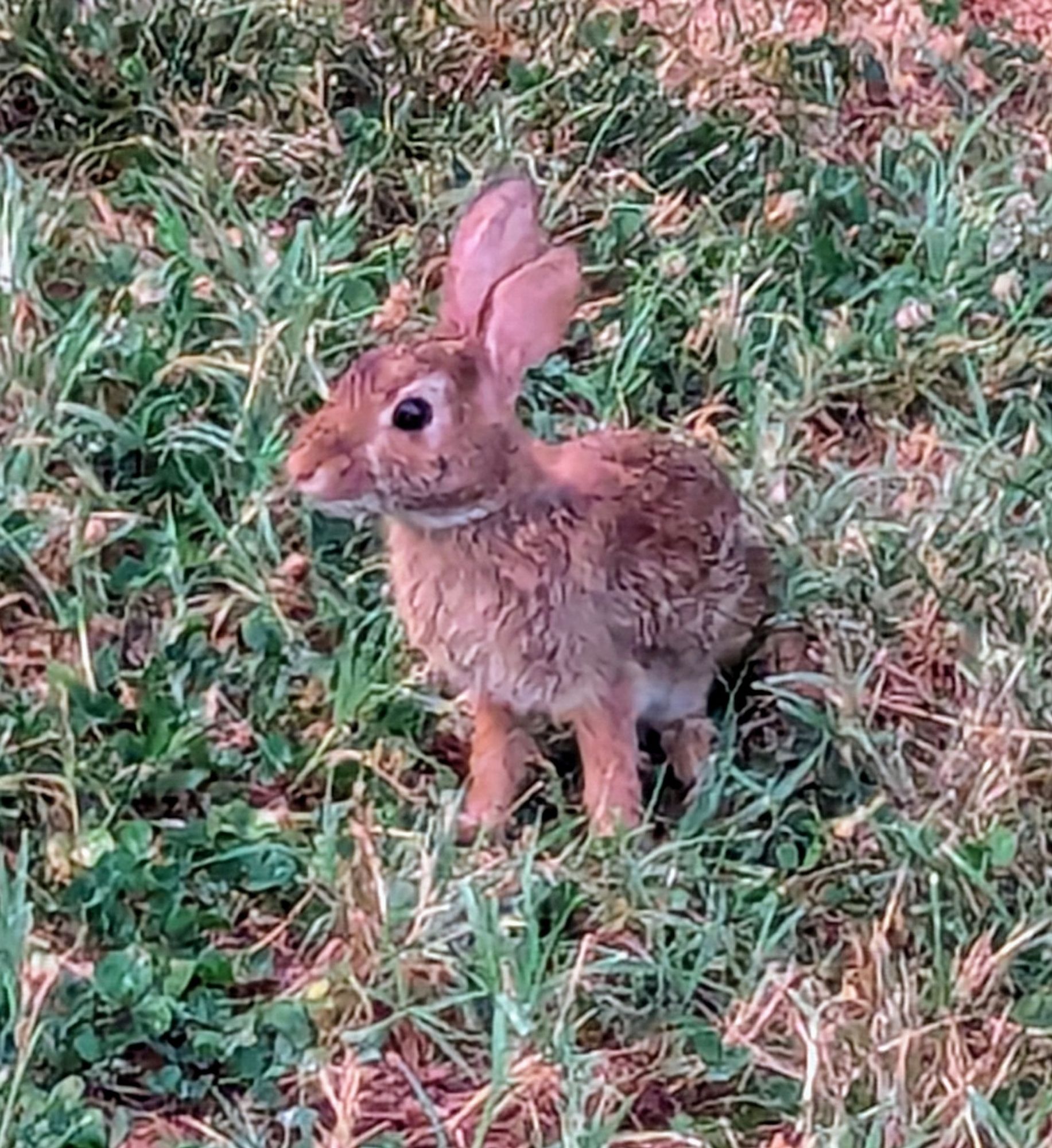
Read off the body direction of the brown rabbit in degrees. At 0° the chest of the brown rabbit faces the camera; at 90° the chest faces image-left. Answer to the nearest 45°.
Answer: approximately 45°
